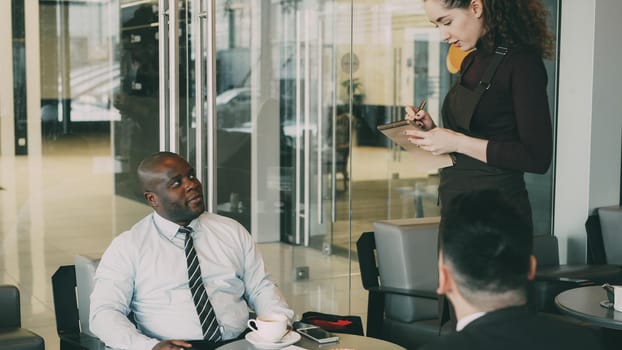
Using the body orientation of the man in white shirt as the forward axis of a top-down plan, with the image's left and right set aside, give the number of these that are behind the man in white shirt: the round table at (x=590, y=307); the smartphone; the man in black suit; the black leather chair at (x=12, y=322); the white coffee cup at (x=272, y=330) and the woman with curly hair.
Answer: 1

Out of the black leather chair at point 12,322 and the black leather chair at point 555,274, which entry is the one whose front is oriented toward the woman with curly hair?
the black leather chair at point 12,322

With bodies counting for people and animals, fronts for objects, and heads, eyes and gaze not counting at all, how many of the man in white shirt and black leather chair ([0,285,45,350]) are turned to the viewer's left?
0

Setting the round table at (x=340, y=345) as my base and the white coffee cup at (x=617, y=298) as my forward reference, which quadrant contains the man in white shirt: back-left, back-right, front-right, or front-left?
back-left

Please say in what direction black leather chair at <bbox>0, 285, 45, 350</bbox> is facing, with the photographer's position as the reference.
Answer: facing the viewer and to the right of the viewer

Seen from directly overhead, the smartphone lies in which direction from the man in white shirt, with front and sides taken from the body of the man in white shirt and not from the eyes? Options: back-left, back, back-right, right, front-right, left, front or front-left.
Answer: front

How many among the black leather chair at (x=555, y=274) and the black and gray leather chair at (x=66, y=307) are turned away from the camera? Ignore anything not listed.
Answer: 0

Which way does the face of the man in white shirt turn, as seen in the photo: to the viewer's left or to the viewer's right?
to the viewer's right

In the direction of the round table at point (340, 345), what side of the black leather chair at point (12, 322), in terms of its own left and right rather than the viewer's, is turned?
front

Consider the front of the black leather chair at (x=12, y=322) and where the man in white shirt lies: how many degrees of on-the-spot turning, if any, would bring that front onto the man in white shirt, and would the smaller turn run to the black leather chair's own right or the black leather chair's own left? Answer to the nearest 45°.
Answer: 0° — it already faces them

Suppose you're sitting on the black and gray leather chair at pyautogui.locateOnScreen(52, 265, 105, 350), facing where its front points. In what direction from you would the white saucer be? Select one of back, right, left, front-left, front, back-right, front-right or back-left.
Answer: front

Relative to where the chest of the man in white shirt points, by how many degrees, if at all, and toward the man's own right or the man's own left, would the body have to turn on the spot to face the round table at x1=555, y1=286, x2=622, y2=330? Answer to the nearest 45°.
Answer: approximately 45° to the man's own left

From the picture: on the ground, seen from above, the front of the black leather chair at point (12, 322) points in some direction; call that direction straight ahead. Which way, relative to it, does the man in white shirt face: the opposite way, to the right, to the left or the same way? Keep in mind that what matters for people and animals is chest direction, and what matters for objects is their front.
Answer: the same way

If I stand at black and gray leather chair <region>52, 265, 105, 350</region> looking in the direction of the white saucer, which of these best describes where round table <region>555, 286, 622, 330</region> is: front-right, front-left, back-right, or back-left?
front-left

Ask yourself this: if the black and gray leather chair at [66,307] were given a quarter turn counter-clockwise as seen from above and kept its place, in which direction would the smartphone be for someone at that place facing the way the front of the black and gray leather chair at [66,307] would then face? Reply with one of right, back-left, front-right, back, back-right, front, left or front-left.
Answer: right

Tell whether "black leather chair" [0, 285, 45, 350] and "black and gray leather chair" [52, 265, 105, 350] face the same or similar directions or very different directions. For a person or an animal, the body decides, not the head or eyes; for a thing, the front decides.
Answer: same or similar directions
